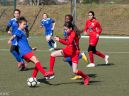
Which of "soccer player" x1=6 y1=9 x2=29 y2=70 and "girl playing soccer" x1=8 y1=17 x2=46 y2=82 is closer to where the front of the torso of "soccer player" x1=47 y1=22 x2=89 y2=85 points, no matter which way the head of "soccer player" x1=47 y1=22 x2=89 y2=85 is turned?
the girl playing soccer

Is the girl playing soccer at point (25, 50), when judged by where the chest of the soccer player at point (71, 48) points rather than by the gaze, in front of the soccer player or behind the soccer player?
in front

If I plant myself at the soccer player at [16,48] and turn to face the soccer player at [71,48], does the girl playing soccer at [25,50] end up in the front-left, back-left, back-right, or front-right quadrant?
front-right

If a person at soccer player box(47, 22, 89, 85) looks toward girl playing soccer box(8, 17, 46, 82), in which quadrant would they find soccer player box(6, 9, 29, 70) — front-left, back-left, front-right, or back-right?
front-right

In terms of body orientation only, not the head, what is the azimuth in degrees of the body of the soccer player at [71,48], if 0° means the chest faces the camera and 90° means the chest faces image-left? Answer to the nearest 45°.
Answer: approximately 90°

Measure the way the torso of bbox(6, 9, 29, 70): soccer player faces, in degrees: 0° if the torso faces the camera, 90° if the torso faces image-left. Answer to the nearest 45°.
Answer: approximately 315°

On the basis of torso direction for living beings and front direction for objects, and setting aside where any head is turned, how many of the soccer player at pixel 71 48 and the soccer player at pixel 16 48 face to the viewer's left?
1

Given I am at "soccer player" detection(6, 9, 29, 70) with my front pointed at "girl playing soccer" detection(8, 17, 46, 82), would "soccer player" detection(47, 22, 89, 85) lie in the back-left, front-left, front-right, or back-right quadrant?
front-left
